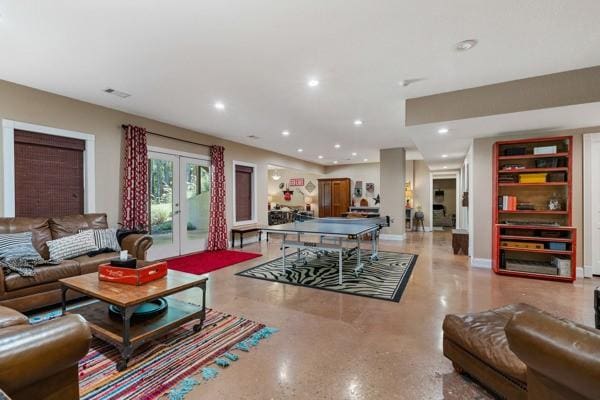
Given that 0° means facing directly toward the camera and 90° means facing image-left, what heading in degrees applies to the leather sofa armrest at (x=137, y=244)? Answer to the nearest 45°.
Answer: approximately 315°

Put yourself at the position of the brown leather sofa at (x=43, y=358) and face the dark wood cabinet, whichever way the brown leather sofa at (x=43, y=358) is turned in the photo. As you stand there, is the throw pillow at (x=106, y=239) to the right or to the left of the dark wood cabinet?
left

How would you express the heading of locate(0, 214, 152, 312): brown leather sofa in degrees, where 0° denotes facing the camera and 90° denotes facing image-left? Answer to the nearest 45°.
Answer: approximately 315°

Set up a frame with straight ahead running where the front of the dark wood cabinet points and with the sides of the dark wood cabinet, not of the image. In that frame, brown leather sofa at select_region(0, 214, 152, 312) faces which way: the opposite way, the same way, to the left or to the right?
to the left

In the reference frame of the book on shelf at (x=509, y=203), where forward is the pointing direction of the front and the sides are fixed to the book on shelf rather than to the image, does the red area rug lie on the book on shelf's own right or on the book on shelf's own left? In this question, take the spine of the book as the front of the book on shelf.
on the book on shelf's own right

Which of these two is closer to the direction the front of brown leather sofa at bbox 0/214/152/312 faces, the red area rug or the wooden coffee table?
the wooden coffee table

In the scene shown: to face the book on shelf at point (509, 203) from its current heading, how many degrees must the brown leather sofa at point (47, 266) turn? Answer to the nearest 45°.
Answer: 0° — it already faces it

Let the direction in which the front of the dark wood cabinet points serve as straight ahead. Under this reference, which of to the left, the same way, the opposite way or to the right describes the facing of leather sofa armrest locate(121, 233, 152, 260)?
to the left
